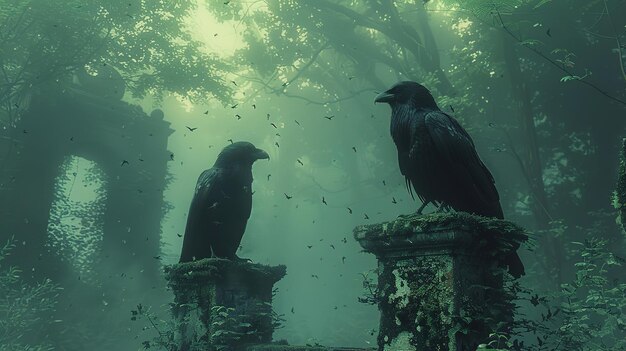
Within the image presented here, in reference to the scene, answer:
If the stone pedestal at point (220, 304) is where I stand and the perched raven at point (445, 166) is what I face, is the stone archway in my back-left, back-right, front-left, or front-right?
back-left

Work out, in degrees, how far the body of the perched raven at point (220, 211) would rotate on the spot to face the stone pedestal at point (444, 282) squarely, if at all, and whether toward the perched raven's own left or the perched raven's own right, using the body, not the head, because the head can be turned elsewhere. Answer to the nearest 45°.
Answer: approximately 45° to the perched raven's own right

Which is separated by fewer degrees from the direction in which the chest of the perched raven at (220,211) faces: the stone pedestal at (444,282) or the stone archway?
the stone pedestal

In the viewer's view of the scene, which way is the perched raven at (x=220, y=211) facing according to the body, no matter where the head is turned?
to the viewer's right

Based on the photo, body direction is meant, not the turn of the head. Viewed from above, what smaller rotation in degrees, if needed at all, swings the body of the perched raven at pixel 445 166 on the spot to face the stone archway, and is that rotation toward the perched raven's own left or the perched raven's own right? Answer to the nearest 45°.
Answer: approximately 45° to the perched raven's own right

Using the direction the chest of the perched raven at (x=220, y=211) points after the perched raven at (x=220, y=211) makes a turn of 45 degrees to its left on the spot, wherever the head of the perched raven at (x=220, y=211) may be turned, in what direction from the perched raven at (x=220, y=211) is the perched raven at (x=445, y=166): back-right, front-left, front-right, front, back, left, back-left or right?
right

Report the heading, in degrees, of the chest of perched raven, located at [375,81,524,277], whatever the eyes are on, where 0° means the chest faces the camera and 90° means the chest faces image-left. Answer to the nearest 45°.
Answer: approximately 90°
